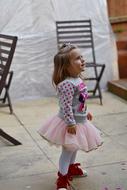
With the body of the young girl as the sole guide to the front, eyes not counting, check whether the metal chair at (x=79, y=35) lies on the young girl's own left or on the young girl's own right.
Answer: on the young girl's own left

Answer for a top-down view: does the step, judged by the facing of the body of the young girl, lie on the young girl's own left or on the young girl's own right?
on the young girl's own left

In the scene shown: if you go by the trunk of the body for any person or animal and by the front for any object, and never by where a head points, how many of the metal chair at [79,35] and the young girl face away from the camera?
0

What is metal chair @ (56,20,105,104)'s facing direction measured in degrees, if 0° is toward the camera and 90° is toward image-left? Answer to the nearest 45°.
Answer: approximately 315°

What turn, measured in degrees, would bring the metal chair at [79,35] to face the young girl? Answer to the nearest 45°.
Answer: approximately 45° to its right

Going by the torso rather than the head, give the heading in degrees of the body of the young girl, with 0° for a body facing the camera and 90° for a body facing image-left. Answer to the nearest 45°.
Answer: approximately 315°
